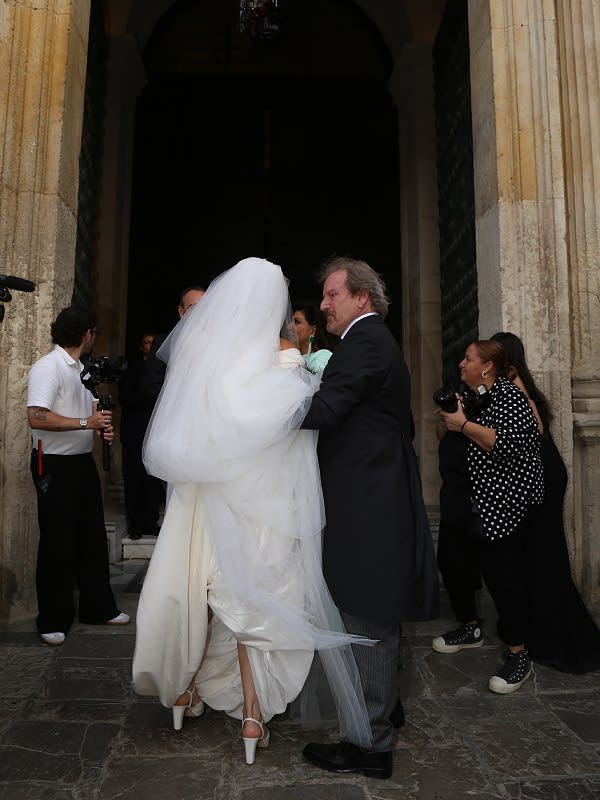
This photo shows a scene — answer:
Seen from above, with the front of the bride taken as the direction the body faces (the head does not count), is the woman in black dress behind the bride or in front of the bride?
in front

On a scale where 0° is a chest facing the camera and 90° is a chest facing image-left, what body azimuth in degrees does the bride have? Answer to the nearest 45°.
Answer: approximately 225°

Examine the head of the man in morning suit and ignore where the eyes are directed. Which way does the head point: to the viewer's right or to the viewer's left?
to the viewer's left

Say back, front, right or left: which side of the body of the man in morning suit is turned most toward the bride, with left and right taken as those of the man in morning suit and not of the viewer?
front

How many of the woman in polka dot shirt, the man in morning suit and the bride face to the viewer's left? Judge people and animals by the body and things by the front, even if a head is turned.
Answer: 2

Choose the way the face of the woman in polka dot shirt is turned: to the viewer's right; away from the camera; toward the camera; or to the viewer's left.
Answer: to the viewer's left

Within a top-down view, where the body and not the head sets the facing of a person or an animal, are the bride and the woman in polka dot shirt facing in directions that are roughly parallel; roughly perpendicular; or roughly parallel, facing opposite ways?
roughly perpendicular

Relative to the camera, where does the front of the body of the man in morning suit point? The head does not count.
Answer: to the viewer's left

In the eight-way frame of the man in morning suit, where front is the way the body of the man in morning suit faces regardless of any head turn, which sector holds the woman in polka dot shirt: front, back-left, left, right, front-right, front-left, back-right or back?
back-right

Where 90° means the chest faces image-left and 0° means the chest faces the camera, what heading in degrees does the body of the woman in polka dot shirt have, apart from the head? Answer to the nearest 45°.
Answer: approximately 90°

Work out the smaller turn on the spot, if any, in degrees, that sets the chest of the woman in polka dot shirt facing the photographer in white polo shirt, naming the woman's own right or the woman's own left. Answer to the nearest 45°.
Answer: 0° — they already face them
